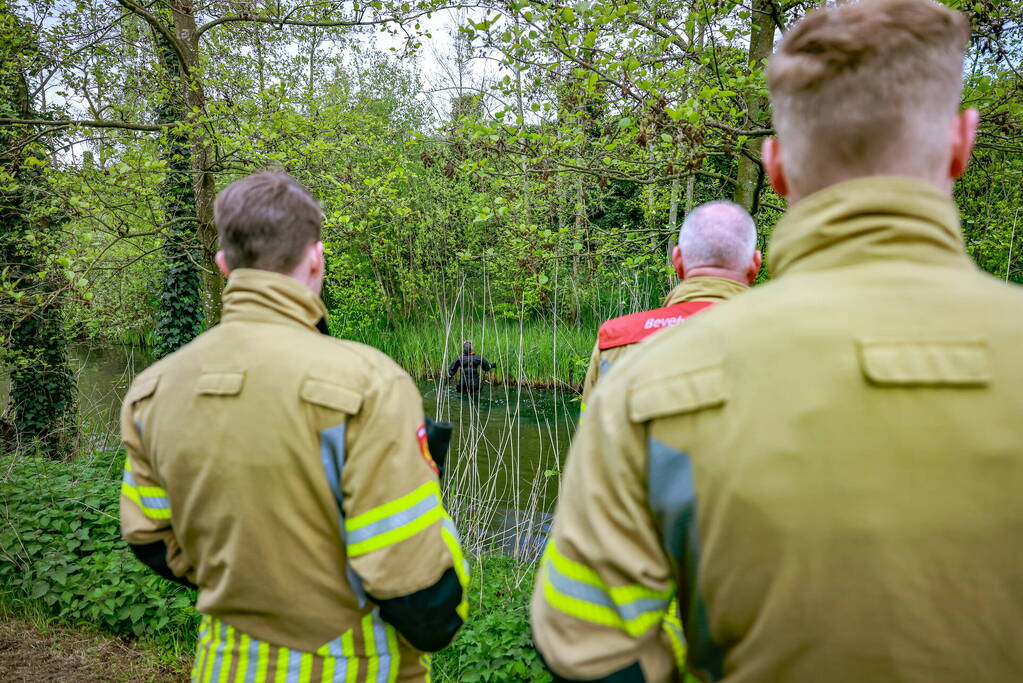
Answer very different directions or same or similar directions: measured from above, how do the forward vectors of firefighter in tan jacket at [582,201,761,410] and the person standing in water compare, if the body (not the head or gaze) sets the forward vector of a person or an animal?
same or similar directions

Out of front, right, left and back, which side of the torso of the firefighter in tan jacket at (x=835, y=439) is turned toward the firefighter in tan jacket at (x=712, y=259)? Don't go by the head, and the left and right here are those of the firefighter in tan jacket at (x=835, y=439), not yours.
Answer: front

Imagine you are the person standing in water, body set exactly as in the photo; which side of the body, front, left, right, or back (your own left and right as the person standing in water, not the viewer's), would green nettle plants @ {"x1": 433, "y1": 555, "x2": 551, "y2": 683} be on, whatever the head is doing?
back

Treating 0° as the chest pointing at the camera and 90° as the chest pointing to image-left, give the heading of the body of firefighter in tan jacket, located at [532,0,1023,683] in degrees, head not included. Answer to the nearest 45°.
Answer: approximately 180°

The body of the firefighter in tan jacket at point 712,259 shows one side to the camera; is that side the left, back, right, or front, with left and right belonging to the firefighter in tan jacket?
back

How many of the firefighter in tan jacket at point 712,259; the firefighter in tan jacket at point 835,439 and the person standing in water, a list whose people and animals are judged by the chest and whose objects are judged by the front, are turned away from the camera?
3

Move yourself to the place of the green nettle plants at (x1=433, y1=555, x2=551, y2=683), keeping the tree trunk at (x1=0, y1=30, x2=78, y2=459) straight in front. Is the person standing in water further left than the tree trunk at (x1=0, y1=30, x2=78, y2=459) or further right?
right

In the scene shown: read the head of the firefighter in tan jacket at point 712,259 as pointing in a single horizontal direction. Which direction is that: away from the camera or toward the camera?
away from the camera

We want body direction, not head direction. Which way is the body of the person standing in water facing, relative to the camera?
away from the camera

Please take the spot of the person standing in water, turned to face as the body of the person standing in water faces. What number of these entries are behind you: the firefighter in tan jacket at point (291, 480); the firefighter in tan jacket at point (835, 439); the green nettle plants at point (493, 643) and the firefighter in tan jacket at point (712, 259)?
4

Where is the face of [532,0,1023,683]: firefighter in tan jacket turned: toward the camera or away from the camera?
away from the camera

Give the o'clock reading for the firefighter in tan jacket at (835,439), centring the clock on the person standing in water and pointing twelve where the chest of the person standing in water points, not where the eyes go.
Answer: The firefighter in tan jacket is roughly at 6 o'clock from the person standing in water.
